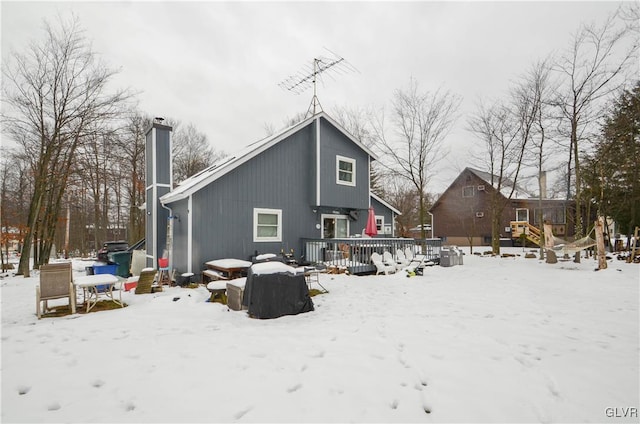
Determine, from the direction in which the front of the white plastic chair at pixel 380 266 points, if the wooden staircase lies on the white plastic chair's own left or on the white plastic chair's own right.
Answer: on the white plastic chair's own left

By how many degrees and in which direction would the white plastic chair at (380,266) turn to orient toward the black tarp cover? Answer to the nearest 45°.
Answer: approximately 45° to its right

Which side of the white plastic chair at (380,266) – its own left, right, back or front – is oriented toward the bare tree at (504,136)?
left

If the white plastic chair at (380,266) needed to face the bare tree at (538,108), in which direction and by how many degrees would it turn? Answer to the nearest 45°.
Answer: approximately 90° to its left

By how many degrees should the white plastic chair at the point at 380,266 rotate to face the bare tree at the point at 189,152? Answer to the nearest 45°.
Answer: approximately 180°

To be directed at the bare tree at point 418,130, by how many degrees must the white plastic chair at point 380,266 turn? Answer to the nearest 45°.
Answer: approximately 135° to its left

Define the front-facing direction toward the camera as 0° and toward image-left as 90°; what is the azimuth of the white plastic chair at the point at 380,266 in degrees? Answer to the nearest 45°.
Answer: approximately 315°

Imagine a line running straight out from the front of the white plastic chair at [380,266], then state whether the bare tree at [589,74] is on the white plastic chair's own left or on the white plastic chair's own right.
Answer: on the white plastic chair's own left

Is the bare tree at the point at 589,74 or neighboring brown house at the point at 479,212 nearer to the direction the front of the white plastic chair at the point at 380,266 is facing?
the bare tree
